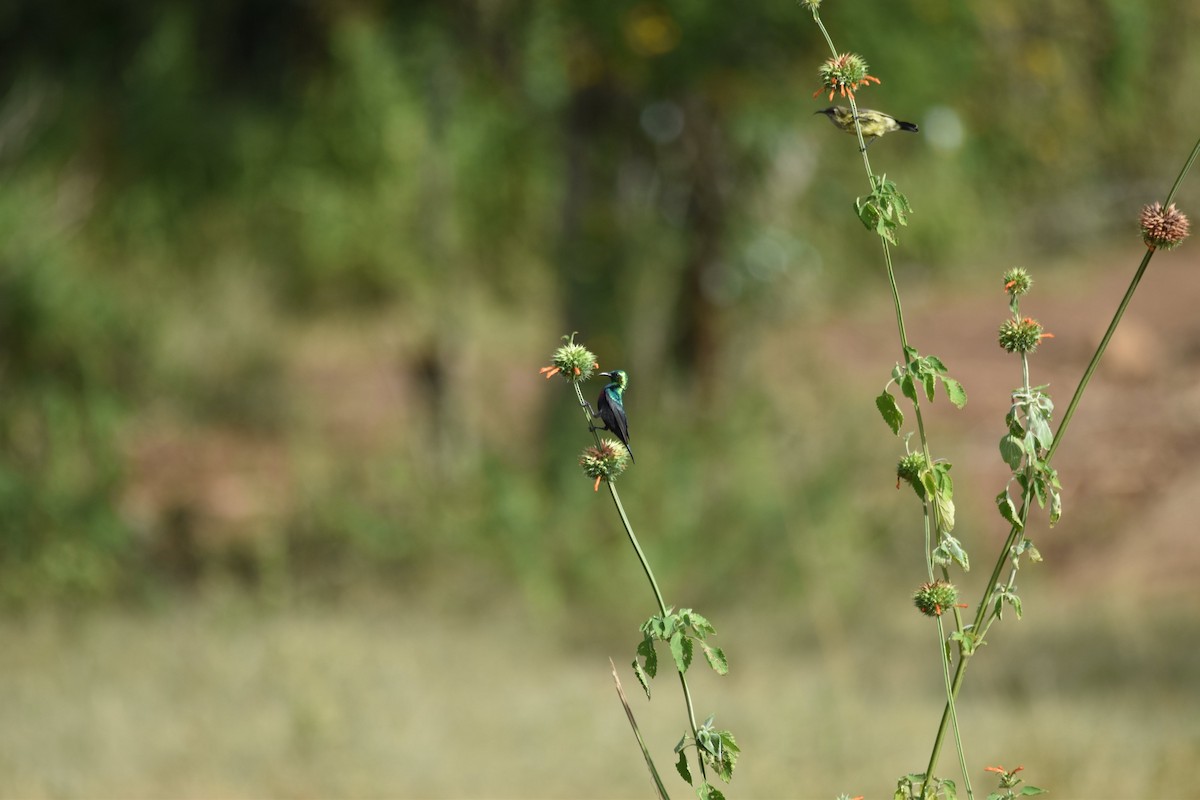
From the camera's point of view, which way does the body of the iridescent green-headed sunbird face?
to the viewer's left

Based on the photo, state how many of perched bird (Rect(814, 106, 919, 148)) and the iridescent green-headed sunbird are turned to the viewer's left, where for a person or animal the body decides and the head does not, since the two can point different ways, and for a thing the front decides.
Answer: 2

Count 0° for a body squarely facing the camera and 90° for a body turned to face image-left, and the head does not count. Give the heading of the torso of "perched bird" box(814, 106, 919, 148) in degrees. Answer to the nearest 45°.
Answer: approximately 90°

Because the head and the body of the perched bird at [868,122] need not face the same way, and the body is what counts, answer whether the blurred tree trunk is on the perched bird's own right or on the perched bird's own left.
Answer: on the perched bird's own right

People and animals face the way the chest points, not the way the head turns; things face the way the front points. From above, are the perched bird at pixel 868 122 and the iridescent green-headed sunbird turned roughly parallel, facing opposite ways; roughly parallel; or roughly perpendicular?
roughly parallel
